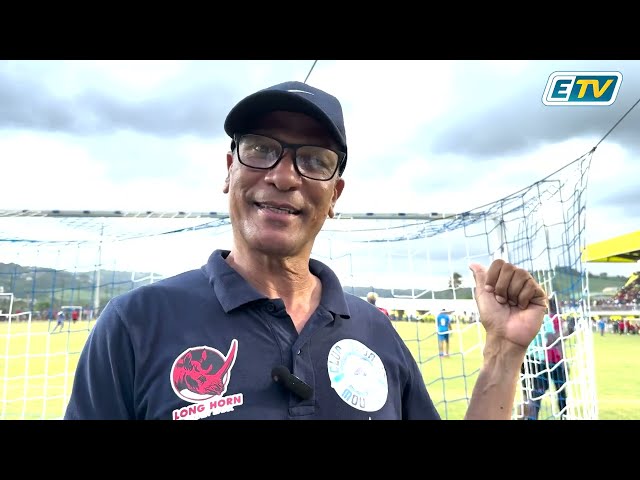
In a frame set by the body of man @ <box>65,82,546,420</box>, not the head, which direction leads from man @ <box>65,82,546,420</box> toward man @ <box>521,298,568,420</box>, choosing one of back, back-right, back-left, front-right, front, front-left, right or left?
back-left

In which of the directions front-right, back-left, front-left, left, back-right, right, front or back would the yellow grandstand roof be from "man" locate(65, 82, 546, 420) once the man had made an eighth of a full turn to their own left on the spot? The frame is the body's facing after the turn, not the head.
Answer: left

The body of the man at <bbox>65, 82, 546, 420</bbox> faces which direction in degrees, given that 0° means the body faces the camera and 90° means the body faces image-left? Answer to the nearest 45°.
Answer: approximately 0°
